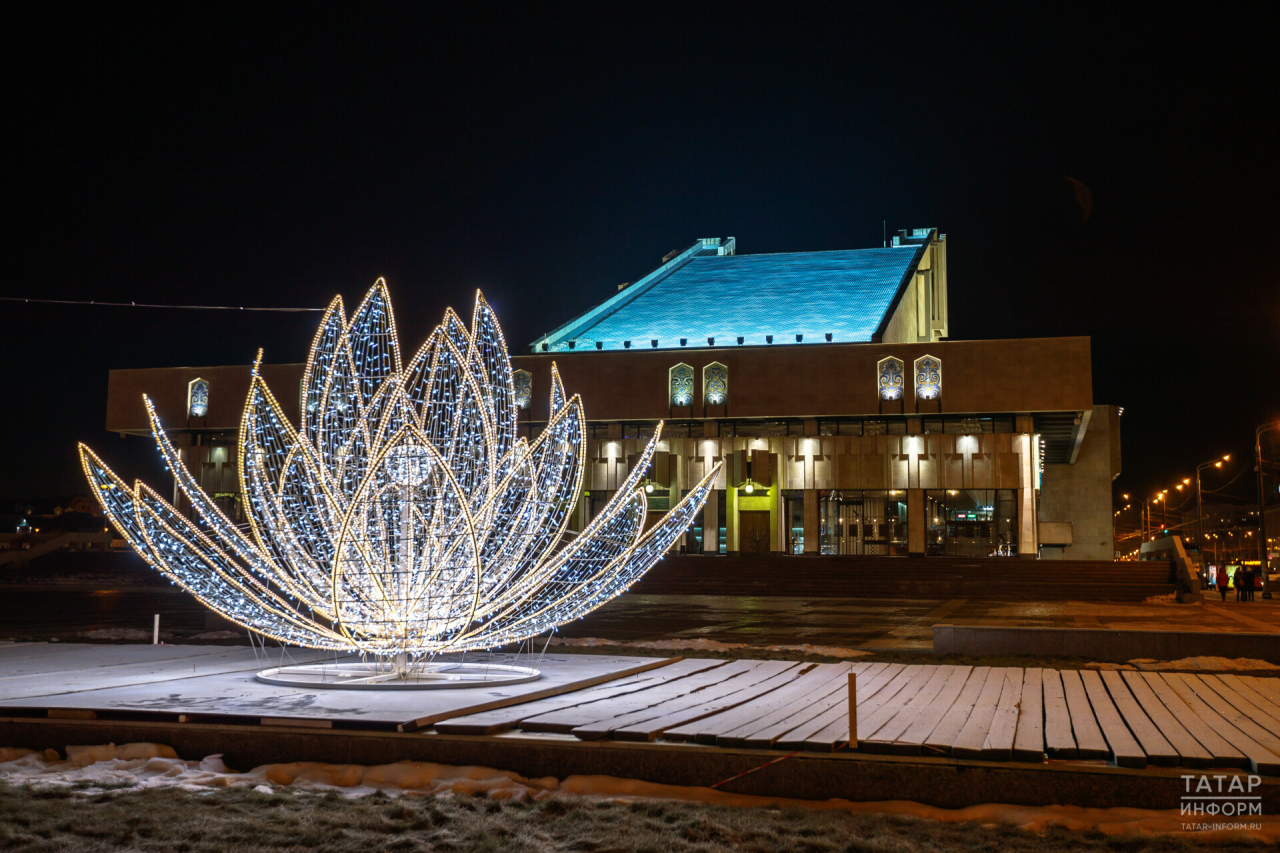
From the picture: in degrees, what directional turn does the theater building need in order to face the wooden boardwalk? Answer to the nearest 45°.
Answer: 0° — it already faces it

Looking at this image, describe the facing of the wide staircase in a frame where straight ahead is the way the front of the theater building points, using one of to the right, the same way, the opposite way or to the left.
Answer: the same way

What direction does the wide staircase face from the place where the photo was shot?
facing the viewer

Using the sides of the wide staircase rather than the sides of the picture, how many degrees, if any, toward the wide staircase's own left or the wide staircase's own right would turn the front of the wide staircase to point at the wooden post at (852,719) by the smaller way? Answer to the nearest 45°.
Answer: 0° — it already faces it

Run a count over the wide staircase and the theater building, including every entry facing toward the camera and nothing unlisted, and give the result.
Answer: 2

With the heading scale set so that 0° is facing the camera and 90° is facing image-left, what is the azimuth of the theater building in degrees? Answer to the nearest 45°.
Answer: approximately 0°

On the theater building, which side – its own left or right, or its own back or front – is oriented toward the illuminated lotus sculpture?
front

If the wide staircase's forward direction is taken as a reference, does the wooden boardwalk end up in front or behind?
in front

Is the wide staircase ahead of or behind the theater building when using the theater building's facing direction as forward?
ahead

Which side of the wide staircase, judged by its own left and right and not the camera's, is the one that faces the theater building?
back

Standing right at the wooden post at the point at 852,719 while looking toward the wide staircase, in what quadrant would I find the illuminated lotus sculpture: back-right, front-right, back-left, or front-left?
front-left

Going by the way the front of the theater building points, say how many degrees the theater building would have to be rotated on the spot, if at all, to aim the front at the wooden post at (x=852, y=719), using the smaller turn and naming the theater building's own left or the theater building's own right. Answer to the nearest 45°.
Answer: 0° — it already faces it
